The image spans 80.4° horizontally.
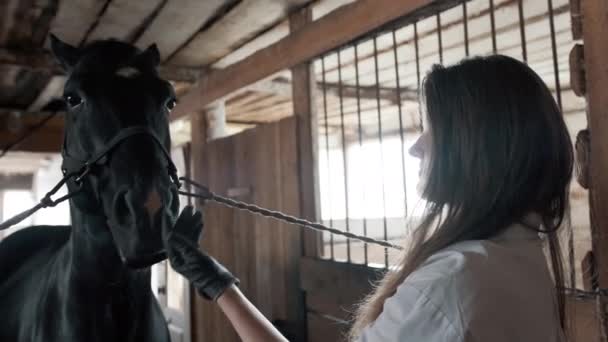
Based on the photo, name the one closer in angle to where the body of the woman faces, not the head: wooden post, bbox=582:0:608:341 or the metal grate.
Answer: the metal grate

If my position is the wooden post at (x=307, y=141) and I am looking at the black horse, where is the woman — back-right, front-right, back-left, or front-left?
front-left

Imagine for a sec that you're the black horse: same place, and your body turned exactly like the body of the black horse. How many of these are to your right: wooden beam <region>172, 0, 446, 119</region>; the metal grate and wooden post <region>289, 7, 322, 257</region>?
0

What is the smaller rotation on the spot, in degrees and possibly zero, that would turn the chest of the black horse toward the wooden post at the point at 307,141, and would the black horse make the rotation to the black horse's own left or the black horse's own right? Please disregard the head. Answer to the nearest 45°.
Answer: approximately 90° to the black horse's own left

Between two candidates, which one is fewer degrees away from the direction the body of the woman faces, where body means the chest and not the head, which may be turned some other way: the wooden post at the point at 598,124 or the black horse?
the black horse

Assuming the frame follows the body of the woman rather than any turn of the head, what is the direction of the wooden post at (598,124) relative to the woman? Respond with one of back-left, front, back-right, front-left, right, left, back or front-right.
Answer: right

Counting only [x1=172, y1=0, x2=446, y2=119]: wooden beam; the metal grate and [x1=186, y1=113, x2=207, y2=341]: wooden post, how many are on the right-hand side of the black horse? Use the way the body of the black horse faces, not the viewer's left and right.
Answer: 0

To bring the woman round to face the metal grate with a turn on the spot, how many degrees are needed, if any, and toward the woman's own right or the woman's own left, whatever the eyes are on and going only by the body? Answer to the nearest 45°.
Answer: approximately 45° to the woman's own right

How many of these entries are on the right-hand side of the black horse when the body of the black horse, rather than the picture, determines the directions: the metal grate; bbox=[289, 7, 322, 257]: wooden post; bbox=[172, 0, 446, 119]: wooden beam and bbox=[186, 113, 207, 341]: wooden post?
0

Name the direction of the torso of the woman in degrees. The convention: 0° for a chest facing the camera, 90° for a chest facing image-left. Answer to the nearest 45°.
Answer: approximately 135°

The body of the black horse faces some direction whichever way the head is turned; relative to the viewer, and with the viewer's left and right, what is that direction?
facing the viewer and to the right of the viewer

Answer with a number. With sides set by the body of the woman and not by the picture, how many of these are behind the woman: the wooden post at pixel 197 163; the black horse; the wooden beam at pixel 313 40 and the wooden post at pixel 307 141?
0
